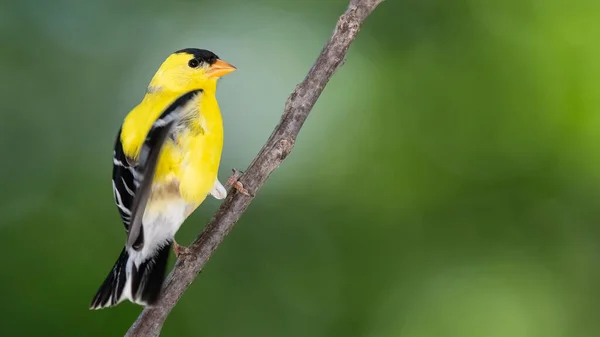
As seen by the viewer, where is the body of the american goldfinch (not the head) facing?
to the viewer's right
